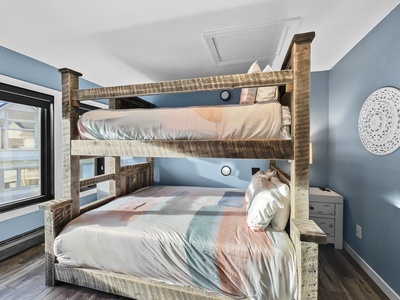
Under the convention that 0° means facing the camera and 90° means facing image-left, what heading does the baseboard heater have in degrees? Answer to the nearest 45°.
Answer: approximately 315°

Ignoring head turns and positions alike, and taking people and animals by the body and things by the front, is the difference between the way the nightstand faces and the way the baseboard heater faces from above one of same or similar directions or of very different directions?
very different directions

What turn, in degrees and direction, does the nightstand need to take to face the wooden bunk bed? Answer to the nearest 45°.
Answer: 0° — it already faces it

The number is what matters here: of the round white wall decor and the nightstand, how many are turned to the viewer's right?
0

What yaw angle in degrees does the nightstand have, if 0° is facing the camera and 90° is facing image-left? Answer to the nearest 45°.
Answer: approximately 45°

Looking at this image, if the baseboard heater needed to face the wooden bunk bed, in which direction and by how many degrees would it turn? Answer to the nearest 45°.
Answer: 0° — it already faces it

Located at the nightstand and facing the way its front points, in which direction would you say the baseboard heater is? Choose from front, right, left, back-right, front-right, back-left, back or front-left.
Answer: front

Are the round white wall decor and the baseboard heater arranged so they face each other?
yes

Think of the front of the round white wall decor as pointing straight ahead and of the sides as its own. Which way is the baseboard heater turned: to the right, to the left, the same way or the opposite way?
the opposite way

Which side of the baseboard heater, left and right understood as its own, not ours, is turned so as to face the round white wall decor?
front

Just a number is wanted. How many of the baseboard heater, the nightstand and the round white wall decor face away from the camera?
0

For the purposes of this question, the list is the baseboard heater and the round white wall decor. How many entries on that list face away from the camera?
0

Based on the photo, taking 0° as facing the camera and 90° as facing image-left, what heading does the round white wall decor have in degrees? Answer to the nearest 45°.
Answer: approximately 45°

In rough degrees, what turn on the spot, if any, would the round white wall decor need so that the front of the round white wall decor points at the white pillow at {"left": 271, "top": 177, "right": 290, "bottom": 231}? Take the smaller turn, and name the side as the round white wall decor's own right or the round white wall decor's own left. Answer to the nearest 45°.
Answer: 0° — it already faces it
